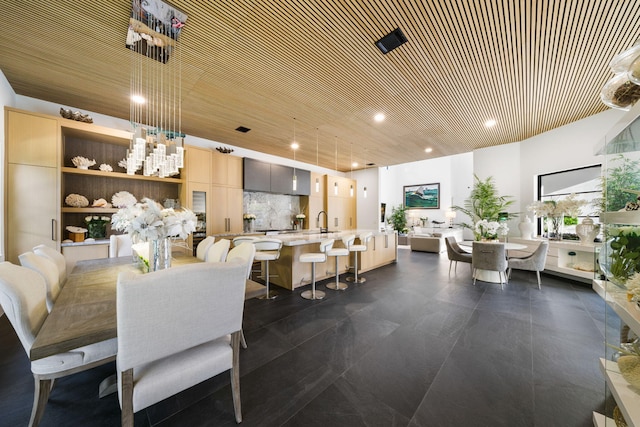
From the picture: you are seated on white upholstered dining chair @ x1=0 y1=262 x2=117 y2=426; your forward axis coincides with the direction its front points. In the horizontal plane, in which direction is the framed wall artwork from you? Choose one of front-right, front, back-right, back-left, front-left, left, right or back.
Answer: front

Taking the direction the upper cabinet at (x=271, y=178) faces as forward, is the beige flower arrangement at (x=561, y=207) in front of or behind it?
in front

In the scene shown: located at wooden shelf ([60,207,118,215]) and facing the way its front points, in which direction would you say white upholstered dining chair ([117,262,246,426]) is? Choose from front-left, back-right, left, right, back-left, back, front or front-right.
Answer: front

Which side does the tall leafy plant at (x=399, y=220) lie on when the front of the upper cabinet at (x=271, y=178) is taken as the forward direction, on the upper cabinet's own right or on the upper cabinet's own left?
on the upper cabinet's own left

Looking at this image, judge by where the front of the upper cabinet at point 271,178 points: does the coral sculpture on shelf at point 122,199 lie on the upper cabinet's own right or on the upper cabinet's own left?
on the upper cabinet's own right

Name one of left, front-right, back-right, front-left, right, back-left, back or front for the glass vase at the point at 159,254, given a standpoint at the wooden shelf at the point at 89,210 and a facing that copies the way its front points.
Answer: front

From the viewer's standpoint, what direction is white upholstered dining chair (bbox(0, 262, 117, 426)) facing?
to the viewer's right

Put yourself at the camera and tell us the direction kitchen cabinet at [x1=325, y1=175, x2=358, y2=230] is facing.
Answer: facing the viewer and to the right of the viewer

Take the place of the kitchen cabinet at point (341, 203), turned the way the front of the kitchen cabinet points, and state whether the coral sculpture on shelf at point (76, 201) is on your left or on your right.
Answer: on your right

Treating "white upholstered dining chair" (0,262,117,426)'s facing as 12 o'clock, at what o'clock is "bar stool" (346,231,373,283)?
The bar stool is roughly at 12 o'clock from the white upholstered dining chair.

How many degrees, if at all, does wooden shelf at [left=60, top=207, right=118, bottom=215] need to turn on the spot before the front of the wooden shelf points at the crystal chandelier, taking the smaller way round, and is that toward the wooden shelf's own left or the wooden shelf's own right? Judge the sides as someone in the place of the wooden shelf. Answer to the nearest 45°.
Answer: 0° — it already faces it
